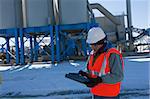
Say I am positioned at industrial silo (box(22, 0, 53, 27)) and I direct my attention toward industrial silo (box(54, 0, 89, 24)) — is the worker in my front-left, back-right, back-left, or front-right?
front-right

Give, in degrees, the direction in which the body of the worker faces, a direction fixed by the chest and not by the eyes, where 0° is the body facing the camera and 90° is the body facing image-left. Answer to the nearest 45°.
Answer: approximately 45°

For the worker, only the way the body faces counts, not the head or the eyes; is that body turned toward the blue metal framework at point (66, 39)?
no

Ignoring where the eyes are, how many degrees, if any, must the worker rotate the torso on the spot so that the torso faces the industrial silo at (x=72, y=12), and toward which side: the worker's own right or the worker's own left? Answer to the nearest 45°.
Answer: approximately 135° to the worker's own right

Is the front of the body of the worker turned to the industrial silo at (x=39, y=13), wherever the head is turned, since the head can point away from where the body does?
no

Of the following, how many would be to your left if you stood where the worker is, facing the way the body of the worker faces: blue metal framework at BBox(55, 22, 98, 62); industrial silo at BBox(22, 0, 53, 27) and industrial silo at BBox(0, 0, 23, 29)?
0

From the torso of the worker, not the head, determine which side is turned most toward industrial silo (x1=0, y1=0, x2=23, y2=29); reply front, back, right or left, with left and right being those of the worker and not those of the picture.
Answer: right

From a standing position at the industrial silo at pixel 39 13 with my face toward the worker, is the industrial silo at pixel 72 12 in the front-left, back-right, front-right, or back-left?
front-left

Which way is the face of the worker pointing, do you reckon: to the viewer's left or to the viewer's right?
to the viewer's left

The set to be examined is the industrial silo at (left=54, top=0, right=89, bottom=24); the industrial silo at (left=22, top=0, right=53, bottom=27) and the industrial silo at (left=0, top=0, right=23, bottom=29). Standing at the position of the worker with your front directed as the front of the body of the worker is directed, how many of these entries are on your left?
0
